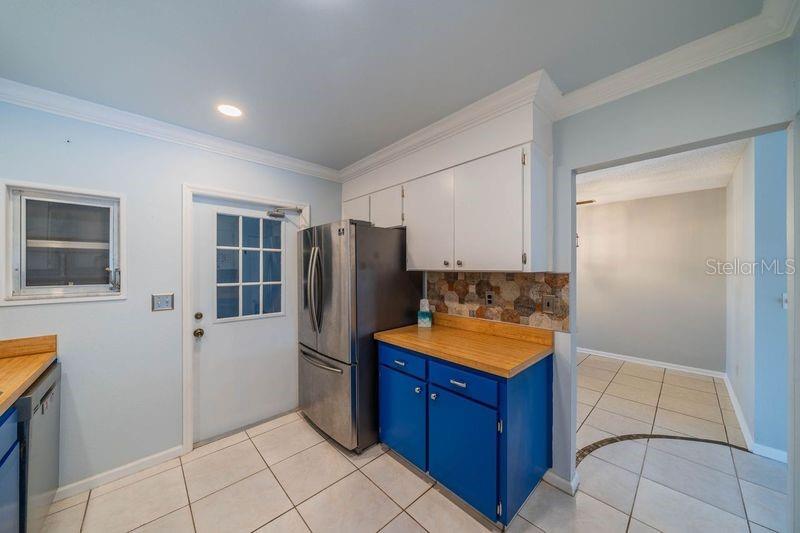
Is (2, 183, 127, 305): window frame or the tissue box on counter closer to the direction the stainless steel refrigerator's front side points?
the window frame

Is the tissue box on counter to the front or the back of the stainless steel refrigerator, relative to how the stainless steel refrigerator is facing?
to the back

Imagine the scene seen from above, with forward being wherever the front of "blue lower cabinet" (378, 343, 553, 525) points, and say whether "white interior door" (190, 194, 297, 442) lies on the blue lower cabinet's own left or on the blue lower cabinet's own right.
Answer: on the blue lower cabinet's own right

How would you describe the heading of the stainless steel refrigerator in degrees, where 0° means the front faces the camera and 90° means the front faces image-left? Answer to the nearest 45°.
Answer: approximately 45°

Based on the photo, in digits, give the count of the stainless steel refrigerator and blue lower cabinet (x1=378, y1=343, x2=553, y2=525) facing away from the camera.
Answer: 0
